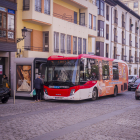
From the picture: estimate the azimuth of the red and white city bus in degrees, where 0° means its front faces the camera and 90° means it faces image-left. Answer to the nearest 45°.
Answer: approximately 45°
